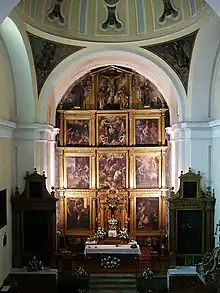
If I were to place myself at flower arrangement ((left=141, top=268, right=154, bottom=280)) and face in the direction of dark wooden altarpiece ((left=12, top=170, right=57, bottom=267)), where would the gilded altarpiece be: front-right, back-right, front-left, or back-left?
front-right

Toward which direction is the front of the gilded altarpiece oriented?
toward the camera

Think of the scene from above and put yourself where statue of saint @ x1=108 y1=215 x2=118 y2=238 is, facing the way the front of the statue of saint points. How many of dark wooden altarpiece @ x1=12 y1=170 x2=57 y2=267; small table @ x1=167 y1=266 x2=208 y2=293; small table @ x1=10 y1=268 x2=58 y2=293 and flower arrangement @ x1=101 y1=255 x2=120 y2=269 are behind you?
0

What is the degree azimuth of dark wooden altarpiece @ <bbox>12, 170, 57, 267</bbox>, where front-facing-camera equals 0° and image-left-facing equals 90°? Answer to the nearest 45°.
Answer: approximately 0°

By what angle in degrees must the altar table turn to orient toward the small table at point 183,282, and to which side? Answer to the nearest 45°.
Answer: approximately 45° to its left

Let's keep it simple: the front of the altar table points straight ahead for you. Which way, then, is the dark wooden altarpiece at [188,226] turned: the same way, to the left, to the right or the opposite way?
the same way

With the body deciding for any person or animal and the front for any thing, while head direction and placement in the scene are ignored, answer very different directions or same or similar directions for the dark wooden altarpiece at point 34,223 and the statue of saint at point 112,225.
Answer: same or similar directions

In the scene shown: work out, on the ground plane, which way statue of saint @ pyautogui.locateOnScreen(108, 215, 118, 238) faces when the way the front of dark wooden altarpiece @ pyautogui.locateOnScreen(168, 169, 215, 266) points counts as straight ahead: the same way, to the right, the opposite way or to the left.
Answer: the same way

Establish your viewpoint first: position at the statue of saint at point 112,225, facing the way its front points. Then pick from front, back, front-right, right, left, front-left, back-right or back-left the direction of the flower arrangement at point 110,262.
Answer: front

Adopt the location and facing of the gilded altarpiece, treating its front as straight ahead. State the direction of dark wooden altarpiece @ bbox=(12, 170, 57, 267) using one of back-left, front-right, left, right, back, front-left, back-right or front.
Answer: front-right

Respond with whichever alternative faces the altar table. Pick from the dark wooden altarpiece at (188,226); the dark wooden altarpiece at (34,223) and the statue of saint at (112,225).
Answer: the statue of saint

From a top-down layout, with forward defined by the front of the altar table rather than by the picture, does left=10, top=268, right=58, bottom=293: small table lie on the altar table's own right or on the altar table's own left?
on the altar table's own right

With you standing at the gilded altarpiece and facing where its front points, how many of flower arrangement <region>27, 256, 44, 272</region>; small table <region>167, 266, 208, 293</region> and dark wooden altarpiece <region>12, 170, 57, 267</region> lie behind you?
0

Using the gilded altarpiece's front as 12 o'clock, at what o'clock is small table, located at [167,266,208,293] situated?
The small table is roughly at 11 o'clock from the gilded altarpiece.

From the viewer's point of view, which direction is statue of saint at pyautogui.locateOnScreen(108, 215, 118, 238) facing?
toward the camera

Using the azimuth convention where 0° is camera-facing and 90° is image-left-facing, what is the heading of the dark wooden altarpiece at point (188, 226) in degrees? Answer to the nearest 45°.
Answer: approximately 0°
